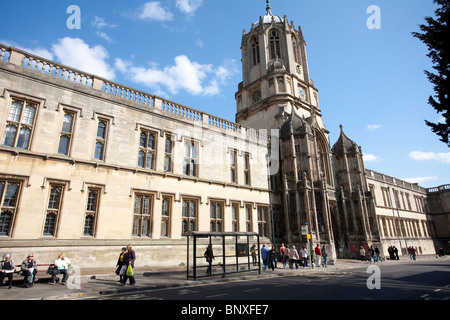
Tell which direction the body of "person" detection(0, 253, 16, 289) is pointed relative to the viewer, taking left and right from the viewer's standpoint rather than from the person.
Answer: facing the viewer

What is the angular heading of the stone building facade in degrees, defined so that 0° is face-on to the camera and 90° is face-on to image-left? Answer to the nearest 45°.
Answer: approximately 315°

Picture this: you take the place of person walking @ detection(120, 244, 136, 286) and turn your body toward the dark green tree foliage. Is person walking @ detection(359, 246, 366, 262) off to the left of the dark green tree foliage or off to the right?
left

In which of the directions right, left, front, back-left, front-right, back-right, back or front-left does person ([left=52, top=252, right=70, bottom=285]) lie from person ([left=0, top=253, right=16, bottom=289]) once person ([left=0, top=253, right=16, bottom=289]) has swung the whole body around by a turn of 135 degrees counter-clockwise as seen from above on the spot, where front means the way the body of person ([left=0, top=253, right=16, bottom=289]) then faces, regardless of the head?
front-right

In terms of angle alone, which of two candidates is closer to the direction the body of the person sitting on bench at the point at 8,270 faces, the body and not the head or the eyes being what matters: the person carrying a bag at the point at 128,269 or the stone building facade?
the person carrying a bag

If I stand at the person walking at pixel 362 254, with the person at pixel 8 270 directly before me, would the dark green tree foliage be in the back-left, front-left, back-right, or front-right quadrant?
front-left

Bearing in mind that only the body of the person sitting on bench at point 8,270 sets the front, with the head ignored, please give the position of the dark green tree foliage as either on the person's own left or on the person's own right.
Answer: on the person's own left

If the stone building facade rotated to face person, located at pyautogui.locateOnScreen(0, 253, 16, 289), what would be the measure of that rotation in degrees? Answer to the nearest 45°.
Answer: approximately 90° to its right

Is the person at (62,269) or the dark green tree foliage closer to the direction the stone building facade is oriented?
the dark green tree foliage

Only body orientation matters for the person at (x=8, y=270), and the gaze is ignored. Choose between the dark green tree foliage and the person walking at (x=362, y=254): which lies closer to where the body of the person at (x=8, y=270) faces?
the dark green tree foliage

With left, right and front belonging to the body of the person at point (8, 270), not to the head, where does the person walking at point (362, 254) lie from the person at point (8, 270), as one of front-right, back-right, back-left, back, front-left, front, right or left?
left

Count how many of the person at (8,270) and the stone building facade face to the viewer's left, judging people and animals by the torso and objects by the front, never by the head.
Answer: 0

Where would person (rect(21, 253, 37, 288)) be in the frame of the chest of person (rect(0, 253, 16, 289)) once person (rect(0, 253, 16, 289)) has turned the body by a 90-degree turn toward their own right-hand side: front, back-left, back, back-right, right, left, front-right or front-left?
back

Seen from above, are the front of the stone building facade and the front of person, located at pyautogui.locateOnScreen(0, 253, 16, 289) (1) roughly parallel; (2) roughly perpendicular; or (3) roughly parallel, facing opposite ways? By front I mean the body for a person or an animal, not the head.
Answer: roughly parallel
